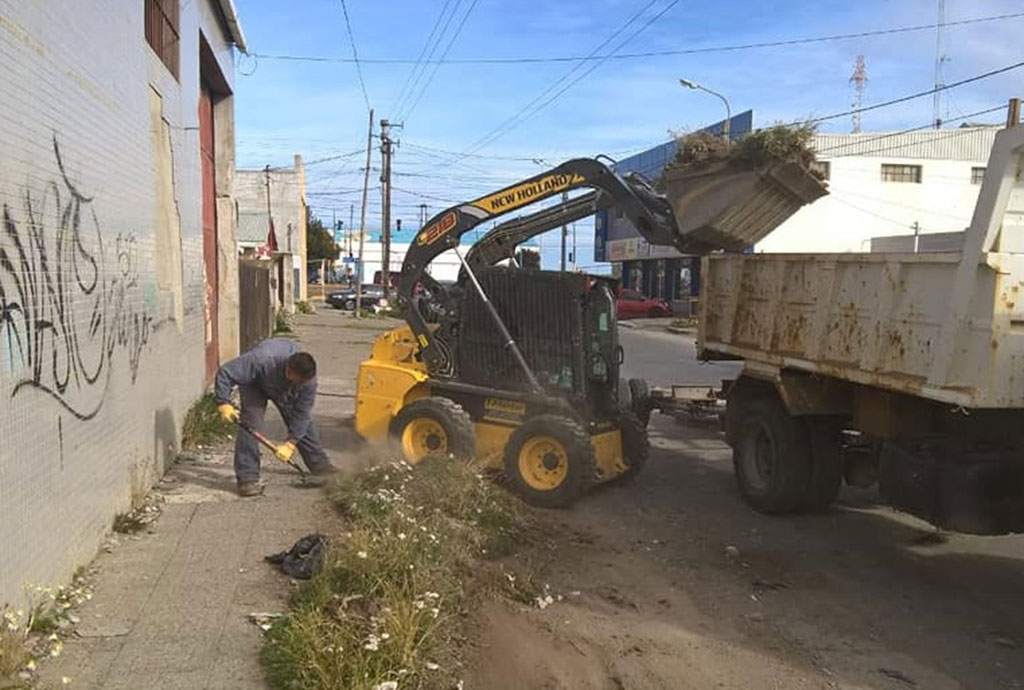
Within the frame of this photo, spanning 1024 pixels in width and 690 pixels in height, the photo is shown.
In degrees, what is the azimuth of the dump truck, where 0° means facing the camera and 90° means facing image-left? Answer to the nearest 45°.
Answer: approximately 315°

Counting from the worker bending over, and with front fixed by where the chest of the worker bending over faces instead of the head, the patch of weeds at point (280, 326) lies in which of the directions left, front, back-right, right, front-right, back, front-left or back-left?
back-left

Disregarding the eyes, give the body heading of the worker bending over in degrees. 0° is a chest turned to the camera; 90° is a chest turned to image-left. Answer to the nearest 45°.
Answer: approximately 315°

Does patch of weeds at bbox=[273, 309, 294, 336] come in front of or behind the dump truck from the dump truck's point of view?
behind

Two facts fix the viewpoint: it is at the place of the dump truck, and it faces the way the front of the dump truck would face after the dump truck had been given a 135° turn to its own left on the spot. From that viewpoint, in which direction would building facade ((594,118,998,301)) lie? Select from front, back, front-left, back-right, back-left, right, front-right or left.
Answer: front

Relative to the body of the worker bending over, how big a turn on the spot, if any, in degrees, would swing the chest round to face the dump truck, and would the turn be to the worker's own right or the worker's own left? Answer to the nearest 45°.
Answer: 0° — they already face it

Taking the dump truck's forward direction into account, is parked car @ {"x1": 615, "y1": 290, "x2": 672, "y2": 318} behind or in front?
behind
